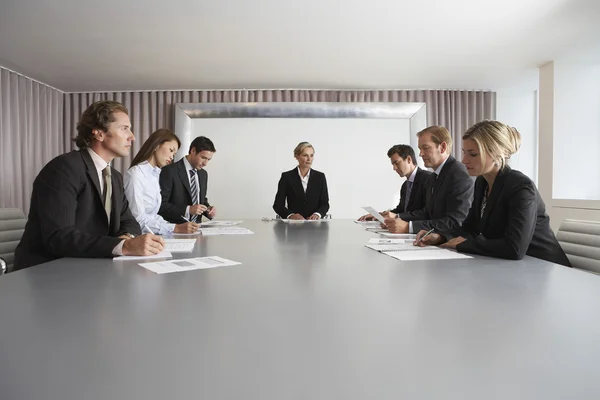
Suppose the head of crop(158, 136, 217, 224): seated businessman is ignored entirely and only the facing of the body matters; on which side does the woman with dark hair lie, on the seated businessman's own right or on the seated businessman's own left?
on the seated businessman's own right

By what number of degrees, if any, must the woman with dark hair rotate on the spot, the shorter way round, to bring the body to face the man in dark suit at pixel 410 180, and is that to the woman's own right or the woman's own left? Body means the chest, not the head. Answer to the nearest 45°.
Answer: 0° — they already face them

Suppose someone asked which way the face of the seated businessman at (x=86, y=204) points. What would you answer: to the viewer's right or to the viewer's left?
to the viewer's right

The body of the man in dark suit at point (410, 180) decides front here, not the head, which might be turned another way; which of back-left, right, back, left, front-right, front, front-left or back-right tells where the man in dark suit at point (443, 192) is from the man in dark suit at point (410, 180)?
front-left

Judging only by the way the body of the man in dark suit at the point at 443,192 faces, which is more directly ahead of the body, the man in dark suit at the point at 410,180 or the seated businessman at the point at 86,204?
the seated businessman

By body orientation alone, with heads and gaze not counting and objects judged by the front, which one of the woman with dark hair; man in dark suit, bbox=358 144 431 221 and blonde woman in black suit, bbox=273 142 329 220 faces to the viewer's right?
the woman with dark hair

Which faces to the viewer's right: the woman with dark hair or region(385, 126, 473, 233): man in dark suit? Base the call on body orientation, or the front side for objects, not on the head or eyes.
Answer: the woman with dark hair

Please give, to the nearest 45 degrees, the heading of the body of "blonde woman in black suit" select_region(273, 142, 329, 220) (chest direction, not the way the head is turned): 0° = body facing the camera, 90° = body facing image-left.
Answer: approximately 0°

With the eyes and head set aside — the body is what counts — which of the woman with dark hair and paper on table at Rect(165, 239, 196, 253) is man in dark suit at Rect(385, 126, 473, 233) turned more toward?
the woman with dark hair

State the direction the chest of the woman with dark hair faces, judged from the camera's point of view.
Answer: to the viewer's right

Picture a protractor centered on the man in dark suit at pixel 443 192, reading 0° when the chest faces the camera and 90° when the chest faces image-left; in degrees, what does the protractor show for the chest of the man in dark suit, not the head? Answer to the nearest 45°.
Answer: approximately 90°

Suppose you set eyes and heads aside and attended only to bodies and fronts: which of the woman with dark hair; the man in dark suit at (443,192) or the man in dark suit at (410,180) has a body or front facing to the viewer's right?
the woman with dark hair

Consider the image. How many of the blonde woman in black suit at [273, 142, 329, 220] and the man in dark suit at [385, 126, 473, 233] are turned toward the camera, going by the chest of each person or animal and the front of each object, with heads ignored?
1

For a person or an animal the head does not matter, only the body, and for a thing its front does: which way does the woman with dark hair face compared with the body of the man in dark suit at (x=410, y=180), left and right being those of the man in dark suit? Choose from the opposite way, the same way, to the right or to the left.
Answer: the opposite way

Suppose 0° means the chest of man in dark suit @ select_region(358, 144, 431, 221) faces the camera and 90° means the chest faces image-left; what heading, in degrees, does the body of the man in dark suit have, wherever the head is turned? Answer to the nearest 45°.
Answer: approximately 45°

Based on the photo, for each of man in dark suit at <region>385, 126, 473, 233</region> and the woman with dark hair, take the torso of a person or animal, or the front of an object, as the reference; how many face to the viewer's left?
1

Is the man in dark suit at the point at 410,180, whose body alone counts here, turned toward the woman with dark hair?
yes
